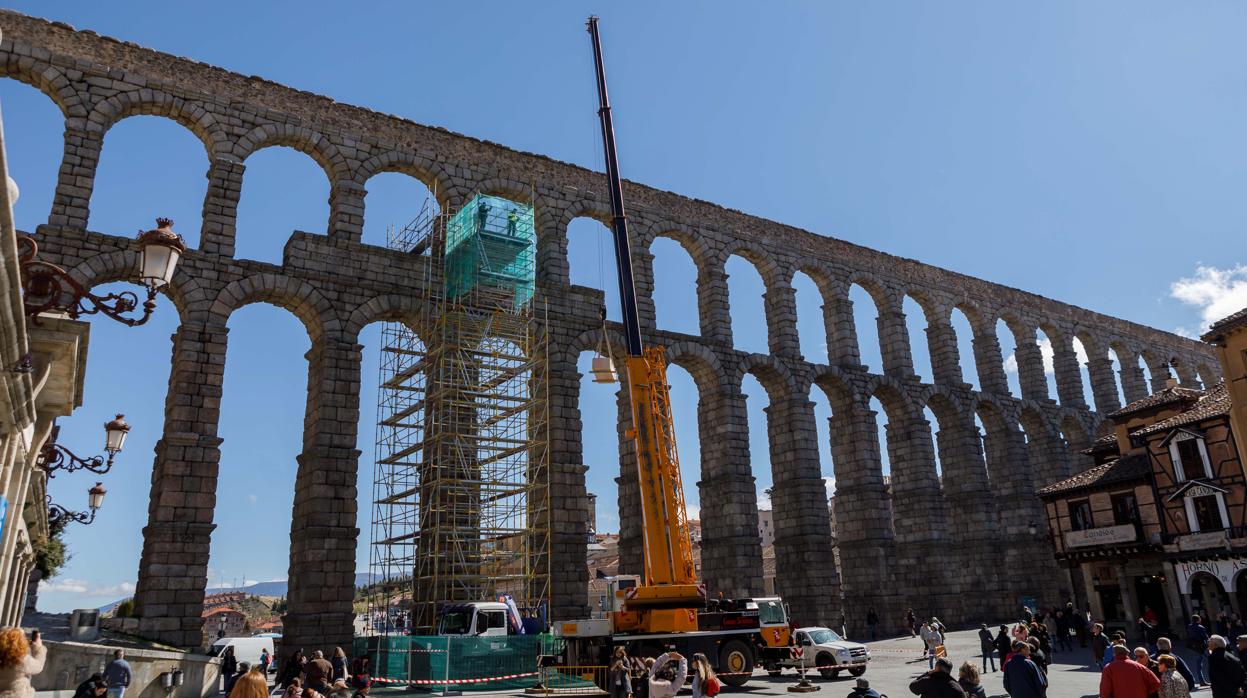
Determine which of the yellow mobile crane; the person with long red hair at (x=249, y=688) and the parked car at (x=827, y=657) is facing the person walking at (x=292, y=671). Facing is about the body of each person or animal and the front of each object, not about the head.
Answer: the person with long red hair at (x=249, y=688)

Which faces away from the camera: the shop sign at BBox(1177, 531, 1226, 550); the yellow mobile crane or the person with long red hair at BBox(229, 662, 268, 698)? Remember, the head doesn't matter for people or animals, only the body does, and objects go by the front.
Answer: the person with long red hair

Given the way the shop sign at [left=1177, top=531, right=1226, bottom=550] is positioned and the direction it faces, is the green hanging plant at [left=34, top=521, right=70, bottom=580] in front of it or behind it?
in front

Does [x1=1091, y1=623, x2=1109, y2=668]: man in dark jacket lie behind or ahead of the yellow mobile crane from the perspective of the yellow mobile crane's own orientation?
ahead

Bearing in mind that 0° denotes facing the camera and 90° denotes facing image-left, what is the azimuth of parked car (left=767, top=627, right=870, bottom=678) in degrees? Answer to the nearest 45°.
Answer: approximately 315°

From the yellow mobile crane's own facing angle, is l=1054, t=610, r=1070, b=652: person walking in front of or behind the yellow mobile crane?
in front

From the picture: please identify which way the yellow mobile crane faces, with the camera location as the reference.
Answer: facing to the right of the viewer

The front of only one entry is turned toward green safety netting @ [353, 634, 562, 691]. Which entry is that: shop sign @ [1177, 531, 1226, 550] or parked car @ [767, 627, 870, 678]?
the shop sign

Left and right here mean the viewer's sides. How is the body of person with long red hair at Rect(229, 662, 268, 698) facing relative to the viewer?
facing away from the viewer

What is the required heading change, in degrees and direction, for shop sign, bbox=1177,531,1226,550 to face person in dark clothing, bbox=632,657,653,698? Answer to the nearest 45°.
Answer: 0° — it already faces them

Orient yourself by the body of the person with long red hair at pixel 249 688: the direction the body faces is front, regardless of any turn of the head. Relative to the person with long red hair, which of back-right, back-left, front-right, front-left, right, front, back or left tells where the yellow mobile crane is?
front-right

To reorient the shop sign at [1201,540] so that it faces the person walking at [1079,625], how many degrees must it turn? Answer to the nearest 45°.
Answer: approximately 45° to its right

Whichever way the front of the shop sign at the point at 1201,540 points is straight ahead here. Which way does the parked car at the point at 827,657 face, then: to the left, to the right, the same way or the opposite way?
to the left

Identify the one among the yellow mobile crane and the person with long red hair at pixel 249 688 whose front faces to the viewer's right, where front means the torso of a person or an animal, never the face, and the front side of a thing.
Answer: the yellow mobile crane

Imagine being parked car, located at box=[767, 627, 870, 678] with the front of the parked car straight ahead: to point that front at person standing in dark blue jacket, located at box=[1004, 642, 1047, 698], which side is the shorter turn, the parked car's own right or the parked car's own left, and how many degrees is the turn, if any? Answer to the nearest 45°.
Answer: approximately 45° to the parked car's own right

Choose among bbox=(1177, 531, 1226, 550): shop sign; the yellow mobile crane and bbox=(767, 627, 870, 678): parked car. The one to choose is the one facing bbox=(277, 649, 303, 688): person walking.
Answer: the shop sign

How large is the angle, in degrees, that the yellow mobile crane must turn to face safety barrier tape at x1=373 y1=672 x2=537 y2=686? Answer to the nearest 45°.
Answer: approximately 180°
